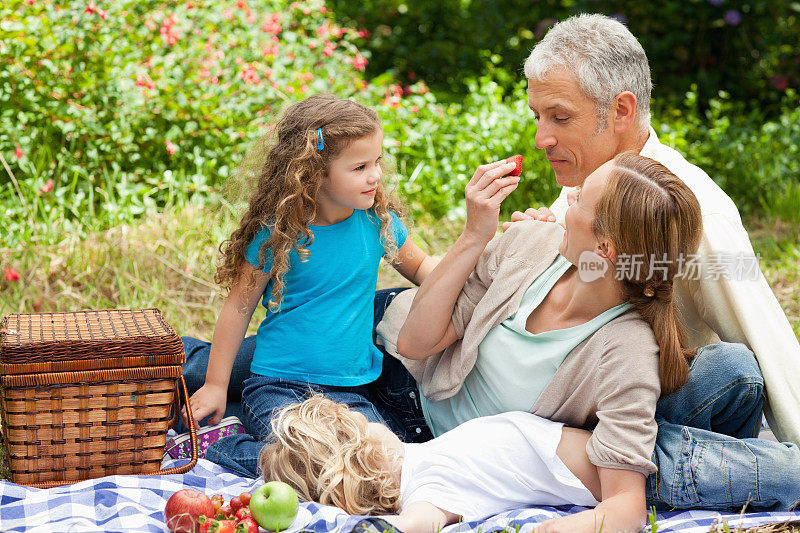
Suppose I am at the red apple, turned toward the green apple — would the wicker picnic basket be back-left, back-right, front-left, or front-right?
back-left

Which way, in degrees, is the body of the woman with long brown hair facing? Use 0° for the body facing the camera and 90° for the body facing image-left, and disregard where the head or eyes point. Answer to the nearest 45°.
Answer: approximately 45°

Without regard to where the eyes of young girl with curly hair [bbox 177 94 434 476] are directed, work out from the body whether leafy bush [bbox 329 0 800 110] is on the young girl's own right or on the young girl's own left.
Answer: on the young girl's own left

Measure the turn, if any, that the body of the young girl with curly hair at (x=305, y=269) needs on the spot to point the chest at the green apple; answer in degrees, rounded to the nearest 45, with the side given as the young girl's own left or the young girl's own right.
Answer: approximately 45° to the young girl's own right

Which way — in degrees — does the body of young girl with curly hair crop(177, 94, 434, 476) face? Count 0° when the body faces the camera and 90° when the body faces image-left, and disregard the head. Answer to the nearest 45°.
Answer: approximately 315°

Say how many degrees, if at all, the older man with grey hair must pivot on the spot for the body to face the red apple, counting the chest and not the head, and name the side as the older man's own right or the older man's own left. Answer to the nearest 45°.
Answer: approximately 45° to the older man's own left

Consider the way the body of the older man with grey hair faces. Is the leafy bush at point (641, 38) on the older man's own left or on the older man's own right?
on the older man's own right

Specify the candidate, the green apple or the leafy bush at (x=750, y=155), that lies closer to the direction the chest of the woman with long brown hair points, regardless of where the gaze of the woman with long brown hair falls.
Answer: the green apple

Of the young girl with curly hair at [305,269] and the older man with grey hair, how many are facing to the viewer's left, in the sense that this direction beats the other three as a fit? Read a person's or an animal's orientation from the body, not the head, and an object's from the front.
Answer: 1

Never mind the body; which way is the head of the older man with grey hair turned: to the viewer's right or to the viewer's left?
to the viewer's left

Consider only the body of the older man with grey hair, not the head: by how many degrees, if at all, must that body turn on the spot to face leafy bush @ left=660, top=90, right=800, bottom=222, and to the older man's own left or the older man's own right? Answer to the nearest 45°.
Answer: approximately 90° to the older man's own right

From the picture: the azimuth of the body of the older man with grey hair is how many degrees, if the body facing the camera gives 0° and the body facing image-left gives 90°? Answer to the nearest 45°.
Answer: approximately 90°

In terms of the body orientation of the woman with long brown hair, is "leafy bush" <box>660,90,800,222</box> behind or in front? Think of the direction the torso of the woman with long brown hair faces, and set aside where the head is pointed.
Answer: behind

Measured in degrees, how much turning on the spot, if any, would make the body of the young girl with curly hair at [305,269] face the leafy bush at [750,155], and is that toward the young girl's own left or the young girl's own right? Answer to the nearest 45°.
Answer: approximately 90° to the young girl's own left

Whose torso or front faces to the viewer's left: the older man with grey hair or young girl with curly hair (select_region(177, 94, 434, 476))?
the older man with grey hair

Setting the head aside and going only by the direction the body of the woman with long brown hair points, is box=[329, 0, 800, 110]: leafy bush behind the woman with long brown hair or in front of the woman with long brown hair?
behind

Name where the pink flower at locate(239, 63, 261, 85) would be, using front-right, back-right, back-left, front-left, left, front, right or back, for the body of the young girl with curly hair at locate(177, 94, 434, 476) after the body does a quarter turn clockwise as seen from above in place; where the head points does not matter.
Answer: back-right

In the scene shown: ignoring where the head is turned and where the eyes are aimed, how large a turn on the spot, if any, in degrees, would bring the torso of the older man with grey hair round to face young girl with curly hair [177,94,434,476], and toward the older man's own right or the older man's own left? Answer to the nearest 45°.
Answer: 0° — they already face them
